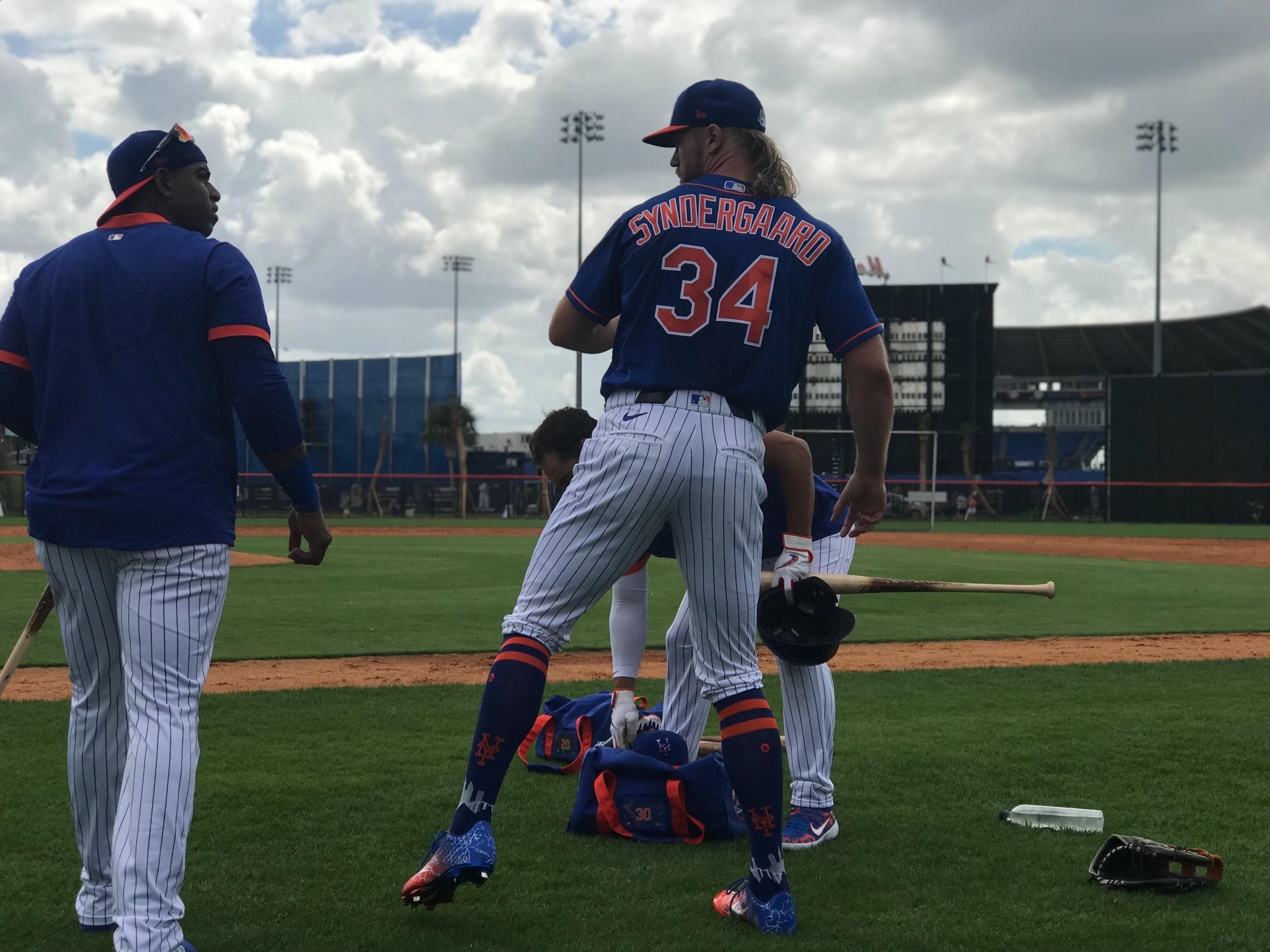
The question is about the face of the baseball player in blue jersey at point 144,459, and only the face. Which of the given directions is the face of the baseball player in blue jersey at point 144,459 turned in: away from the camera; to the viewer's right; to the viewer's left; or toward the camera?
to the viewer's right

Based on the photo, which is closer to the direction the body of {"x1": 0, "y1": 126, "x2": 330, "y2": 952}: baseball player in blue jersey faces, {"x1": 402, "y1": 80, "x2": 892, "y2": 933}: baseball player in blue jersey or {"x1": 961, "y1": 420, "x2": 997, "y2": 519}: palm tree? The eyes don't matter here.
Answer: the palm tree

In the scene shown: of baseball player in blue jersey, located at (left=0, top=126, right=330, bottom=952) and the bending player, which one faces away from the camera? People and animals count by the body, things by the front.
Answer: the baseball player in blue jersey

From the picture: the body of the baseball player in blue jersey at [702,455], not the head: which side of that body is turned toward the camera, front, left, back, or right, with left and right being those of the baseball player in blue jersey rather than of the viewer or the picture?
back

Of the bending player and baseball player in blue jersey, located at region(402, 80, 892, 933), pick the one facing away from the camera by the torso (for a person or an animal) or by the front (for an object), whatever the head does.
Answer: the baseball player in blue jersey

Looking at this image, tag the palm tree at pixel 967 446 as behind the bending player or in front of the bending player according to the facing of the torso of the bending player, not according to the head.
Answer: behind

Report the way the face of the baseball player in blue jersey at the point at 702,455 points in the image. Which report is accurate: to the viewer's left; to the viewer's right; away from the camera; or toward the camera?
to the viewer's left

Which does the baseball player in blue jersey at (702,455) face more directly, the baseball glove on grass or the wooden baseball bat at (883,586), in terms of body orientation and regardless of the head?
the wooden baseball bat

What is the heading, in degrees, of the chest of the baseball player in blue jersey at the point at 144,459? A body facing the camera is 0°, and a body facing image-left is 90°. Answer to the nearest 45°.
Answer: approximately 180°

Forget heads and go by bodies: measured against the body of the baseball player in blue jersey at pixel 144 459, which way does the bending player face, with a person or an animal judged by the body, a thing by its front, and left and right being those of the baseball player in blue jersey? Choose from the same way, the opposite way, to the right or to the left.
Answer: to the left
